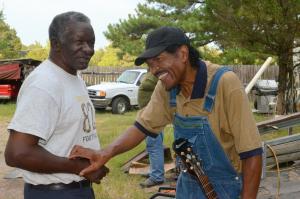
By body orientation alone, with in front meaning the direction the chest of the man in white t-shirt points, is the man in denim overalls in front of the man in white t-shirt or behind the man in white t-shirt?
in front

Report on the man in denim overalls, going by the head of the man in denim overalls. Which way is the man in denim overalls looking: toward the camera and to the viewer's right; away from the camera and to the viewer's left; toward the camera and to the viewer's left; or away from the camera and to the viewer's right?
toward the camera and to the viewer's left

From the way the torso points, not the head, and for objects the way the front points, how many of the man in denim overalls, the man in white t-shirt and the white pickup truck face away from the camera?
0

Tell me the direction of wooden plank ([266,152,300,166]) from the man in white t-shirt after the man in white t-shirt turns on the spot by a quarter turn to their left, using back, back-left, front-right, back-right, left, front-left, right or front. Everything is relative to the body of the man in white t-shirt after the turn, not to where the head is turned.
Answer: front

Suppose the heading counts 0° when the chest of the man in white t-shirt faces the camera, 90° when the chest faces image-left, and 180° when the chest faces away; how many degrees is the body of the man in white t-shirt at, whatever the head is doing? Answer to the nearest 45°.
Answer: approximately 315°

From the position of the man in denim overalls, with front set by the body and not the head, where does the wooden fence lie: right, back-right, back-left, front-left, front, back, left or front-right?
back-right

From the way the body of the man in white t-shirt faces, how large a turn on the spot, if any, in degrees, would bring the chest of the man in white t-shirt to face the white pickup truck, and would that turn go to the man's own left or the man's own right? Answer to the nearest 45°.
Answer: approximately 135° to the man's own left

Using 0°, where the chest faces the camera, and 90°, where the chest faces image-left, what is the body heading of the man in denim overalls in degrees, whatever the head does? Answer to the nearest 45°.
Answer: approximately 45°

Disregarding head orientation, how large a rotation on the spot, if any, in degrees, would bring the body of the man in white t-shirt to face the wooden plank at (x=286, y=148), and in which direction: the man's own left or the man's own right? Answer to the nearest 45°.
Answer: approximately 90° to the man's own left

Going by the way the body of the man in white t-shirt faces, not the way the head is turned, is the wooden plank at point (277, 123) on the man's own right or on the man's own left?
on the man's own left

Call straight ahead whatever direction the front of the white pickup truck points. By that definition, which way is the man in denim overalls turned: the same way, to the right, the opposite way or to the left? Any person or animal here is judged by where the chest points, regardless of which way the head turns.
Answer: the same way

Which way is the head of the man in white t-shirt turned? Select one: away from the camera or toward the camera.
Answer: toward the camera
